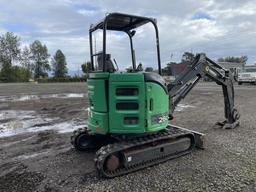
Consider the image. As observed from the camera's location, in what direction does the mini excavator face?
facing away from the viewer and to the right of the viewer
